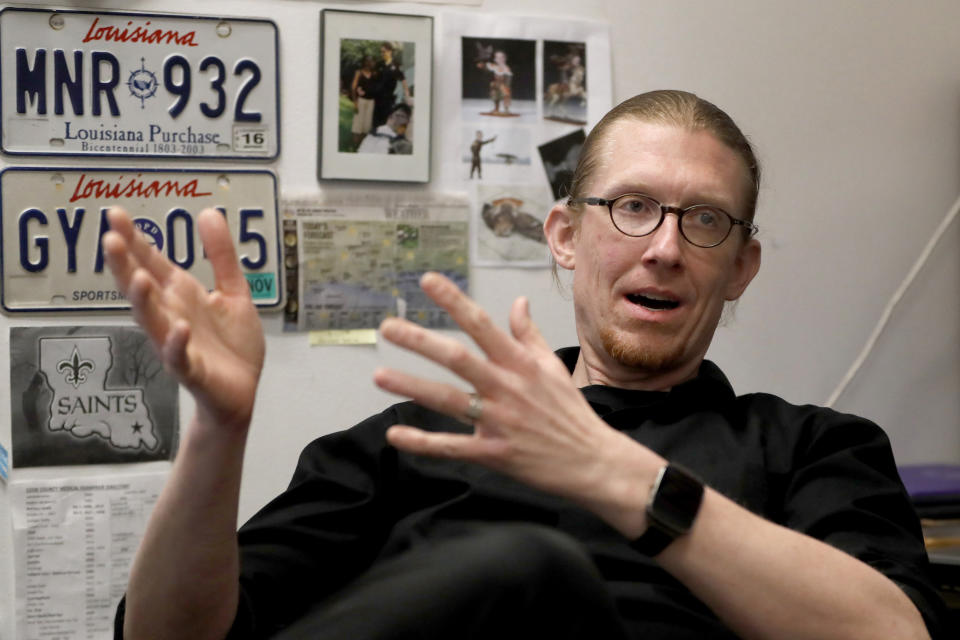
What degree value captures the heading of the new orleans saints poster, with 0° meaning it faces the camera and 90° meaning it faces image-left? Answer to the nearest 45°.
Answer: approximately 0°

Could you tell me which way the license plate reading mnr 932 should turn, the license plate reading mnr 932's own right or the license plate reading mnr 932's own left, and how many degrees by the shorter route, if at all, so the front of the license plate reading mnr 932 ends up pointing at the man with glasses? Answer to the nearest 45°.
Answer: approximately 45° to the license plate reading mnr 932's own left
